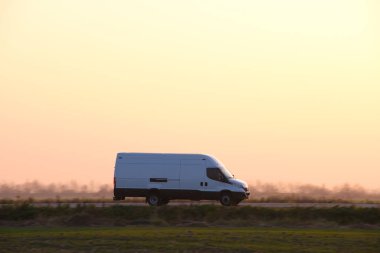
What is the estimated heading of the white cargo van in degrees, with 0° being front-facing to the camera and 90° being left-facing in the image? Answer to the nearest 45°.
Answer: approximately 270°
